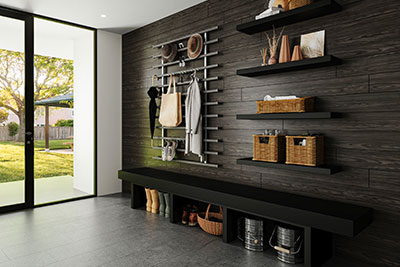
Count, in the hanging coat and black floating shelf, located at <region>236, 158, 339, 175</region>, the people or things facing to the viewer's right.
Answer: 0

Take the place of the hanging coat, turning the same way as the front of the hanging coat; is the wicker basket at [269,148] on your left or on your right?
on your left

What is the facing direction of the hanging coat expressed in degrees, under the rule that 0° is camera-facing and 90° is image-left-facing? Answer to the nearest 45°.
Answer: approximately 45°

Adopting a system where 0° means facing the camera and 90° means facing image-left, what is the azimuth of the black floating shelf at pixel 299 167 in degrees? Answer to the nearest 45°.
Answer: approximately 45°

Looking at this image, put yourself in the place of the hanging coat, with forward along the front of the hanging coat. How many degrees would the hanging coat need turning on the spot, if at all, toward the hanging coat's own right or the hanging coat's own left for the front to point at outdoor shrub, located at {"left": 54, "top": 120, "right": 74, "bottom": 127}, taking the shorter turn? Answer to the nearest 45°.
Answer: approximately 90° to the hanging coat's own right

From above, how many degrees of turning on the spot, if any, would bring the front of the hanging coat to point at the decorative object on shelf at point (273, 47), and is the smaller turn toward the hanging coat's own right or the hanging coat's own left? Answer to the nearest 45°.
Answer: approximately 90° to the hanging coat's own left

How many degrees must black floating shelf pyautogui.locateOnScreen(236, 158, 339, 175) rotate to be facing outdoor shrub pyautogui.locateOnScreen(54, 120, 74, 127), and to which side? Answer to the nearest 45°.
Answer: approximately 90° to its right

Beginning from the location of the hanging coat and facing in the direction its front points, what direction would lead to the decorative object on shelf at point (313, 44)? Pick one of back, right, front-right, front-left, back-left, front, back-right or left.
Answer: left

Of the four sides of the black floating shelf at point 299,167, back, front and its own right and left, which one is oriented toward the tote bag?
right

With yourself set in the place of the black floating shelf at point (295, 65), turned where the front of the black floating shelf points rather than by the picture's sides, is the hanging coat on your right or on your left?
on your right
